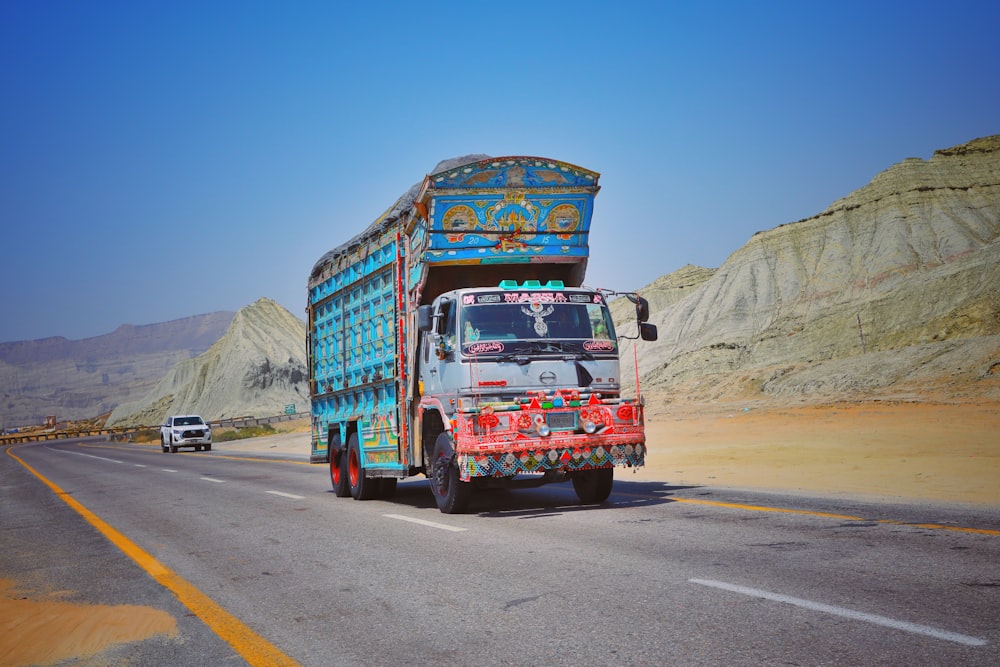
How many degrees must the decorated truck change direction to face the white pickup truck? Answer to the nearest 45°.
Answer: approximately 180°

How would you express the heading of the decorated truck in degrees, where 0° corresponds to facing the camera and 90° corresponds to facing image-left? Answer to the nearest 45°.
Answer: approximately 315°
